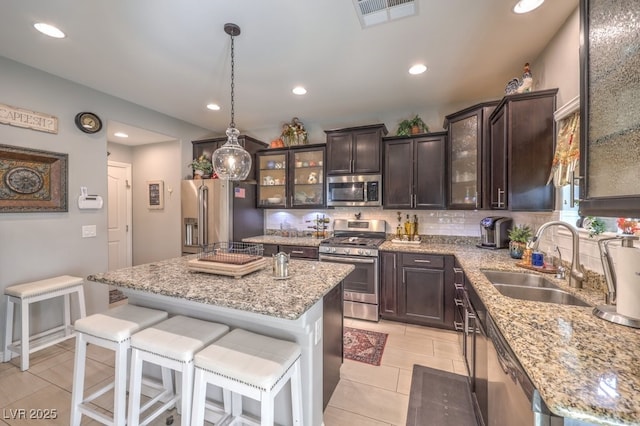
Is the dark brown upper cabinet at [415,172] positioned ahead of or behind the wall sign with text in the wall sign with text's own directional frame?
ahead

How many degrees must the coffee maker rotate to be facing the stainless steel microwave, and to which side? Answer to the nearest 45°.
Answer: approximately 45° to its right

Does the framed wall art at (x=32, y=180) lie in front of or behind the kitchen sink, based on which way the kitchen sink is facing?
in front

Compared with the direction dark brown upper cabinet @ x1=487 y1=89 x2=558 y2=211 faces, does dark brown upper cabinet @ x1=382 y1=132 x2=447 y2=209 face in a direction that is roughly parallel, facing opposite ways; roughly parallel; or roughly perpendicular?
roughly perpendicular

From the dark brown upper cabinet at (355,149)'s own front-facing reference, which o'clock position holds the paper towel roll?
The paper towel roll is roughly at 11 o'clock from the dark brown upper cabinet.

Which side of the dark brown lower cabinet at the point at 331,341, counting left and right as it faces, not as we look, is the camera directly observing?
right

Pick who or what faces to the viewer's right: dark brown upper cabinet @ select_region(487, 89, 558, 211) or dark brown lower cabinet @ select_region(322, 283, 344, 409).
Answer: the dark brown lower cabinet

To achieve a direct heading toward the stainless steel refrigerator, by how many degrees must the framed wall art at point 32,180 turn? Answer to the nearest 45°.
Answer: approximately 45° to its left

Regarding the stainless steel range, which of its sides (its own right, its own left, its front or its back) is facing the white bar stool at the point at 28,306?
right

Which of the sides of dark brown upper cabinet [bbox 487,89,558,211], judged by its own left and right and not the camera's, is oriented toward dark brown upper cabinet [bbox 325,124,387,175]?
front

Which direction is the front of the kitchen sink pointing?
to the viewer's left

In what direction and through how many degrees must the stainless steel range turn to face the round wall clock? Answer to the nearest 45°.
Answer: approximately 90° to its right

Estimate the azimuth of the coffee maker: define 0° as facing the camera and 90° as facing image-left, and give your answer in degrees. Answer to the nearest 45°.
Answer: approximately 45°
